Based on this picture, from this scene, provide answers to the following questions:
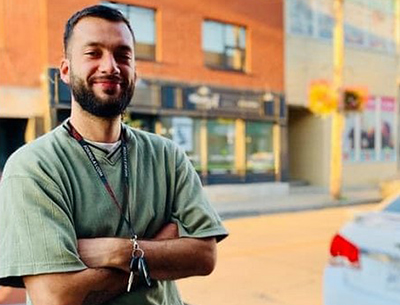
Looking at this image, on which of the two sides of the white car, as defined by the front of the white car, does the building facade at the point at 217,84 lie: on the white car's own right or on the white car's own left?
on the white car's own left

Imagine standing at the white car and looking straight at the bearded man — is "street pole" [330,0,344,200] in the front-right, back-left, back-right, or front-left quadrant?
back-right

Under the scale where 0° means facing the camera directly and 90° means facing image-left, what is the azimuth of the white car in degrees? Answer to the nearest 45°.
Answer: approximately 225°

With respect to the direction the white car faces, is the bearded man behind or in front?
behind

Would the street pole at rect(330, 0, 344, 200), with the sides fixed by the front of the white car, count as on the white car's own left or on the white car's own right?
on the white car's own left

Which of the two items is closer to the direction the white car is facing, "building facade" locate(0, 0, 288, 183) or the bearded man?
the building facade

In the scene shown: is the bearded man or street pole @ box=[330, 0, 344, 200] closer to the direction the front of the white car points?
the street pole
